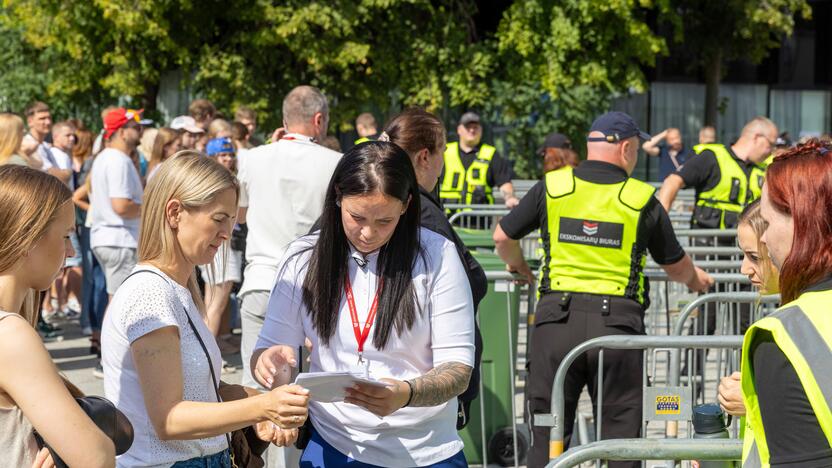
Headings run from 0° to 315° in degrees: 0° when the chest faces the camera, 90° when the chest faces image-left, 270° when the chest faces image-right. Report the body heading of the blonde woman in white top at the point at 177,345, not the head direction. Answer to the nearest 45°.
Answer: approximately 270°

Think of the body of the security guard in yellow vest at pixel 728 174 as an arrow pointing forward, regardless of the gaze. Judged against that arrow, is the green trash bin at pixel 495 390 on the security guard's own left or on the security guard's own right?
on the security guard's own right

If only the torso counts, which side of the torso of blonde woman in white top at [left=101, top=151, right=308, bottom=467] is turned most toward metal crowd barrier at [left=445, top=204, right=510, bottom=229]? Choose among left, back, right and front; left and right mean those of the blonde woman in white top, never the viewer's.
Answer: left

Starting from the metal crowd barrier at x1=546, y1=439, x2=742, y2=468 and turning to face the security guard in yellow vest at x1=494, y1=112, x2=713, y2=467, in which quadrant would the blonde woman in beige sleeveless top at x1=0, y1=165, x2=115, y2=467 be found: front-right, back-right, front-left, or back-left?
back-left

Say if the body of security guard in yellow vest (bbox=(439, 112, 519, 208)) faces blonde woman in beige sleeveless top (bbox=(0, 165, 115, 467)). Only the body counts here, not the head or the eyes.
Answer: yes

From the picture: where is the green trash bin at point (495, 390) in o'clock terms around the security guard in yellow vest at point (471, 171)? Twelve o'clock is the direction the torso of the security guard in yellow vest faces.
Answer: The green trash bin is roughly at 12 o'clock from the security guard in yellow vest.

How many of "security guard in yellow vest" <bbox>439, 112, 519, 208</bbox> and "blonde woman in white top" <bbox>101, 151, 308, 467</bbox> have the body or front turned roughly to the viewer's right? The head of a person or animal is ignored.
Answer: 1

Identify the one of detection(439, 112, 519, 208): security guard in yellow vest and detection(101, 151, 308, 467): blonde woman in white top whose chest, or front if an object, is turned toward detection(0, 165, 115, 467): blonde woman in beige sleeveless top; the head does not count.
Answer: the security guard in yellow vest
